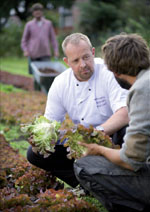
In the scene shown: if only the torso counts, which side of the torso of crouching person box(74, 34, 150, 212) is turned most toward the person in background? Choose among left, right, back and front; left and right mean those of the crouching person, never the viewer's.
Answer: right

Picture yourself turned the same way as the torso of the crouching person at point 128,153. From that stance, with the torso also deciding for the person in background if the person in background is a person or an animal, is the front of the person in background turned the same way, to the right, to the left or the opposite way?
to the left

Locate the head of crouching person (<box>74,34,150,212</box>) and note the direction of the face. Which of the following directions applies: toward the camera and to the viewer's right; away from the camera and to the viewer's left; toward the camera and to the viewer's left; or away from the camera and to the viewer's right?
away from the camera and to the viewer's left

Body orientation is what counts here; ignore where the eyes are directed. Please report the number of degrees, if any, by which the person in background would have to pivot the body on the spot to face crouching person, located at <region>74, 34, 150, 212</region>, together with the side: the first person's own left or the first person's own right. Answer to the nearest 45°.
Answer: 0° — they already face them

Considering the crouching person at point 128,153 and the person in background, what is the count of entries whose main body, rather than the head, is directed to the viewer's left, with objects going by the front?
1

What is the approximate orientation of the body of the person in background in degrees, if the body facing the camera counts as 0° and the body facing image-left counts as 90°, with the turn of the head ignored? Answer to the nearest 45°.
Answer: approximately 0°

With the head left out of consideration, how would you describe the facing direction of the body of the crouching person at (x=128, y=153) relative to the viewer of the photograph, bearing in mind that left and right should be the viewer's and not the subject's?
facing to the left of the viewer
